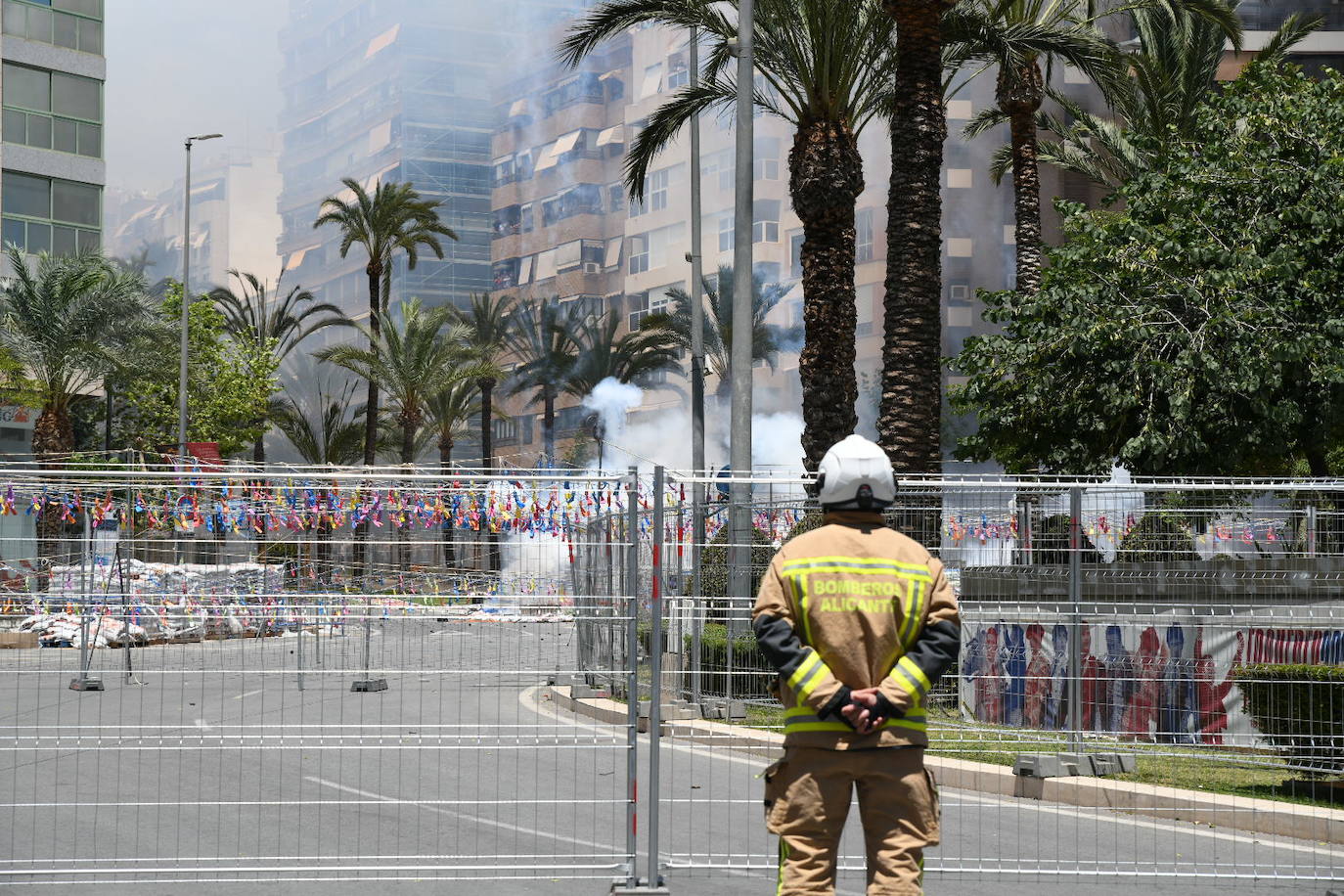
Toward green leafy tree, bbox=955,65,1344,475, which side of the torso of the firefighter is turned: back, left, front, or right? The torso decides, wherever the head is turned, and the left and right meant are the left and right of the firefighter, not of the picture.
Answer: front

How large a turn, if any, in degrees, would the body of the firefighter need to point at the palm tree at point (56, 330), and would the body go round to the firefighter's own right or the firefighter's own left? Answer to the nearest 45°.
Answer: approximately 45° to the firefighter's own left

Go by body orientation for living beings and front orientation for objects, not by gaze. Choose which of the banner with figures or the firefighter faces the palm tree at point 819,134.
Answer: the firefighter

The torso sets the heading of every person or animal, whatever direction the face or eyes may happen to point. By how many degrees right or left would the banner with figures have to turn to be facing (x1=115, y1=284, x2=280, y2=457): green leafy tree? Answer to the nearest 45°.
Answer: approximately 135° to its right

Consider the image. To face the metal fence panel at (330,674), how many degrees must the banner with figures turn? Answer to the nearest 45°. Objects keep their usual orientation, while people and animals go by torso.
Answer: approximately 45° to its right

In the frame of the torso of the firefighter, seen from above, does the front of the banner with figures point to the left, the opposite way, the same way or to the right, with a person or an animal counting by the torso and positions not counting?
the opposite way

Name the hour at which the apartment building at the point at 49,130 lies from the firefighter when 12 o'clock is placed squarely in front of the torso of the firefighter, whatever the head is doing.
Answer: The apartment building is roughly at 11 o'clock from the firefighter.

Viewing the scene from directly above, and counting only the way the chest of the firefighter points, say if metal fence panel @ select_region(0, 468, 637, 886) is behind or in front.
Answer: in front

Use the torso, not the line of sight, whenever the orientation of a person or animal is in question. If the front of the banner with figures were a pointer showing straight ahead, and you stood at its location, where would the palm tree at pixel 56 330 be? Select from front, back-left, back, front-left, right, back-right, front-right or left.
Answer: back-right

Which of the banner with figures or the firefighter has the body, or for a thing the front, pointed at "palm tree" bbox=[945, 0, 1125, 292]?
the firefighter

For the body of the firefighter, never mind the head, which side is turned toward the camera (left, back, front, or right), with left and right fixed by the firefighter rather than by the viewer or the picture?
back

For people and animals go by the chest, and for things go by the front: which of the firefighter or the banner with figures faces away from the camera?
the firefighter

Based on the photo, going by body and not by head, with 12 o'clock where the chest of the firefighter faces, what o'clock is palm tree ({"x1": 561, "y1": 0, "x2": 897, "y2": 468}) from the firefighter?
The palm tree is roughly at 12 o'clock from the firefighter.

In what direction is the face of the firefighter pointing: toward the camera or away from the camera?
away from the camera

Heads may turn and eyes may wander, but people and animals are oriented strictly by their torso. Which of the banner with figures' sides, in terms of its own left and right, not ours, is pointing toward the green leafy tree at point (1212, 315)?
back
